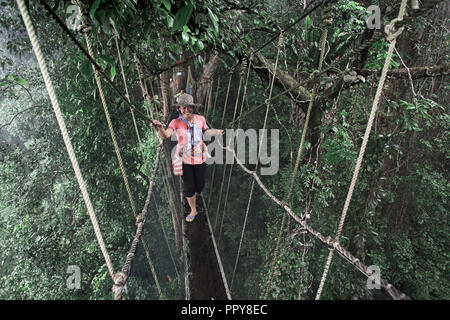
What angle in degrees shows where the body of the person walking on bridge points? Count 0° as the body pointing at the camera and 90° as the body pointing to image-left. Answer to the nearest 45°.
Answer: approximately 0°
